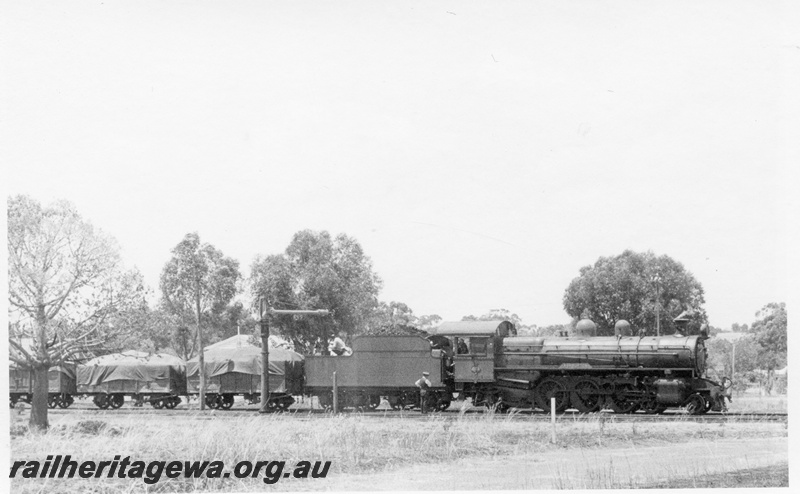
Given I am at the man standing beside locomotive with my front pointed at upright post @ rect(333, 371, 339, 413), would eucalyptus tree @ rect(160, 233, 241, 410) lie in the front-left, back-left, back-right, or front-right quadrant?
front-right

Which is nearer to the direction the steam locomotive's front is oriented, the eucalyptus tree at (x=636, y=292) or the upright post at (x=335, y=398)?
the eucalyptus tree

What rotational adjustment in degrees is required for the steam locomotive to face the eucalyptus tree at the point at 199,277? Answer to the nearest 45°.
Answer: approximately 135° to its left

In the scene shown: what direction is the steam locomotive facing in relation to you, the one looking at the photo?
facing to the right of the viewer

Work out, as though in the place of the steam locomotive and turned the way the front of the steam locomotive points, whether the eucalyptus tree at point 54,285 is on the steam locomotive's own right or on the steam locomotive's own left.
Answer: on the steam locomotive's own right

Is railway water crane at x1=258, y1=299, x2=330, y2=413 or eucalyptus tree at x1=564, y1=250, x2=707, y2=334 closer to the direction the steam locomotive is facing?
the eucalyptus tree

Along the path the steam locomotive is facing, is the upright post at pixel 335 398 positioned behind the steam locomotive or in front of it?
behind

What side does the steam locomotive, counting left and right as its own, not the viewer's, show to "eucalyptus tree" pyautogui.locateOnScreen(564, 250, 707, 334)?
left

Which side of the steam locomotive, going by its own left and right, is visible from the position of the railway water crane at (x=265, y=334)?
back
